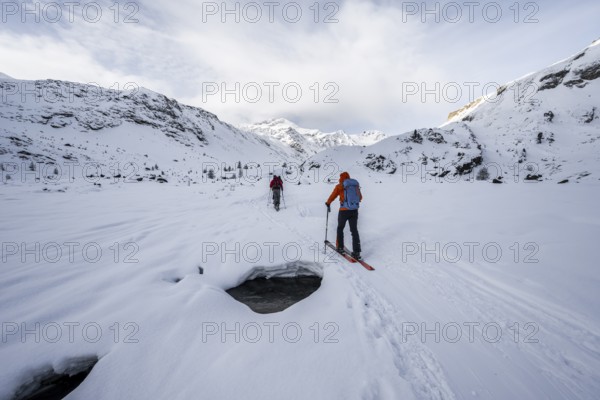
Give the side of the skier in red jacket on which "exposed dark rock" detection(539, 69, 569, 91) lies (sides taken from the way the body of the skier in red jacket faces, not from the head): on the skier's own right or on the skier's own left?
on the skier's own right

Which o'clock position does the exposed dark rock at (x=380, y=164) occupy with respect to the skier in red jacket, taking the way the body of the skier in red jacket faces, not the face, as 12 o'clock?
The exposed dark rock is roughly at 1 o'clock from the skier in red jacket.

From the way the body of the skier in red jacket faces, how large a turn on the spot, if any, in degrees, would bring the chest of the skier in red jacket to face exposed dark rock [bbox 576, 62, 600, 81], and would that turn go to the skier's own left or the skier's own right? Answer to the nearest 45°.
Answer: approximately 45° to the skier's own right

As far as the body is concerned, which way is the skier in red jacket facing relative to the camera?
away from the camera

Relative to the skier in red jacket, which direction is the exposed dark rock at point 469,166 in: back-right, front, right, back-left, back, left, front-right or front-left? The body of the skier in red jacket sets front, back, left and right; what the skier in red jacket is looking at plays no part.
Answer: front-right
